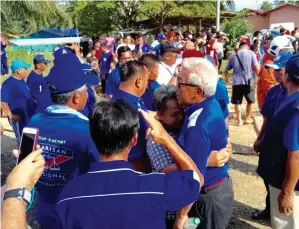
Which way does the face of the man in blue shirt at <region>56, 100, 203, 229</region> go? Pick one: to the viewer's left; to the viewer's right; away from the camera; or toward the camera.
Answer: away from the camera

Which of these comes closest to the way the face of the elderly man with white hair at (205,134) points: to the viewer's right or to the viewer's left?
to the viewer's left

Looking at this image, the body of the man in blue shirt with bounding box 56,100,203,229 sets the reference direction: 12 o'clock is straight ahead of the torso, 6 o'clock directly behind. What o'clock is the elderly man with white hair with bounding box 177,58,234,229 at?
The elderly man with white hair is roughly at 1 o'clock from the man in blue shirt.

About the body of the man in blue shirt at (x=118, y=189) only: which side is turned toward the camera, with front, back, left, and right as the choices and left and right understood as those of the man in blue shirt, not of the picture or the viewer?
back

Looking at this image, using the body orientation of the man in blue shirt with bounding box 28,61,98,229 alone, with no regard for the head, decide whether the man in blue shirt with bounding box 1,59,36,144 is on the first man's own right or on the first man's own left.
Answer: on the first man's own left

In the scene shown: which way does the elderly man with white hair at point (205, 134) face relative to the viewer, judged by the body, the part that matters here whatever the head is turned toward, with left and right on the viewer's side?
facing to the left of the viewer

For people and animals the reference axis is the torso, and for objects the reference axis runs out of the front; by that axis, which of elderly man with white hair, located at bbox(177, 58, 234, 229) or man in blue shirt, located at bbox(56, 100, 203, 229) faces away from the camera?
the man in blue shirt

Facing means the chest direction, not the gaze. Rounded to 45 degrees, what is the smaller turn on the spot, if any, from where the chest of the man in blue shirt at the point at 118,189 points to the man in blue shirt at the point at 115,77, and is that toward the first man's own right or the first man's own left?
0° — they already face them

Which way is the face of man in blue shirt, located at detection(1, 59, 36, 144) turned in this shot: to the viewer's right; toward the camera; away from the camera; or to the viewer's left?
to the viewer's right

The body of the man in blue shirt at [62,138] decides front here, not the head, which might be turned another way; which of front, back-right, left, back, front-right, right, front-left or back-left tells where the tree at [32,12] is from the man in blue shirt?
front-left

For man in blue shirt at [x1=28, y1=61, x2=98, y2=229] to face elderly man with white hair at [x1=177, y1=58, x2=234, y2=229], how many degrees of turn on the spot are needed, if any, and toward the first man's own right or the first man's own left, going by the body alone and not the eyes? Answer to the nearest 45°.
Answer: approximately 45° to the first man's own right

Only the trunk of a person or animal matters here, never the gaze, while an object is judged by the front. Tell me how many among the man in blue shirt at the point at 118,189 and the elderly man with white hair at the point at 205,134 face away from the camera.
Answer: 1

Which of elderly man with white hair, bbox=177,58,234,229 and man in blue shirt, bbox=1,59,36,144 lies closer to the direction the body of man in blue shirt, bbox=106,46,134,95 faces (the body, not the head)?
the elderly man with white hair

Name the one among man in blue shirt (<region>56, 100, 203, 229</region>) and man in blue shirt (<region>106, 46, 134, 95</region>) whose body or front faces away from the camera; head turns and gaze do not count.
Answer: man in blue shirt (<region>56, 100, 203, 229</region>)

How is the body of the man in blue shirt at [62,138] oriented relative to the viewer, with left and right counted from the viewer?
facing away from the viewer and to the right of the viewer

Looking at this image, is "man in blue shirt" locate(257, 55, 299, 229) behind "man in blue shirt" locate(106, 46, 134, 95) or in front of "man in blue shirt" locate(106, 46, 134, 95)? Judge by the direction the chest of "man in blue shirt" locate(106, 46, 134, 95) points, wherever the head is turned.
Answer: in front
